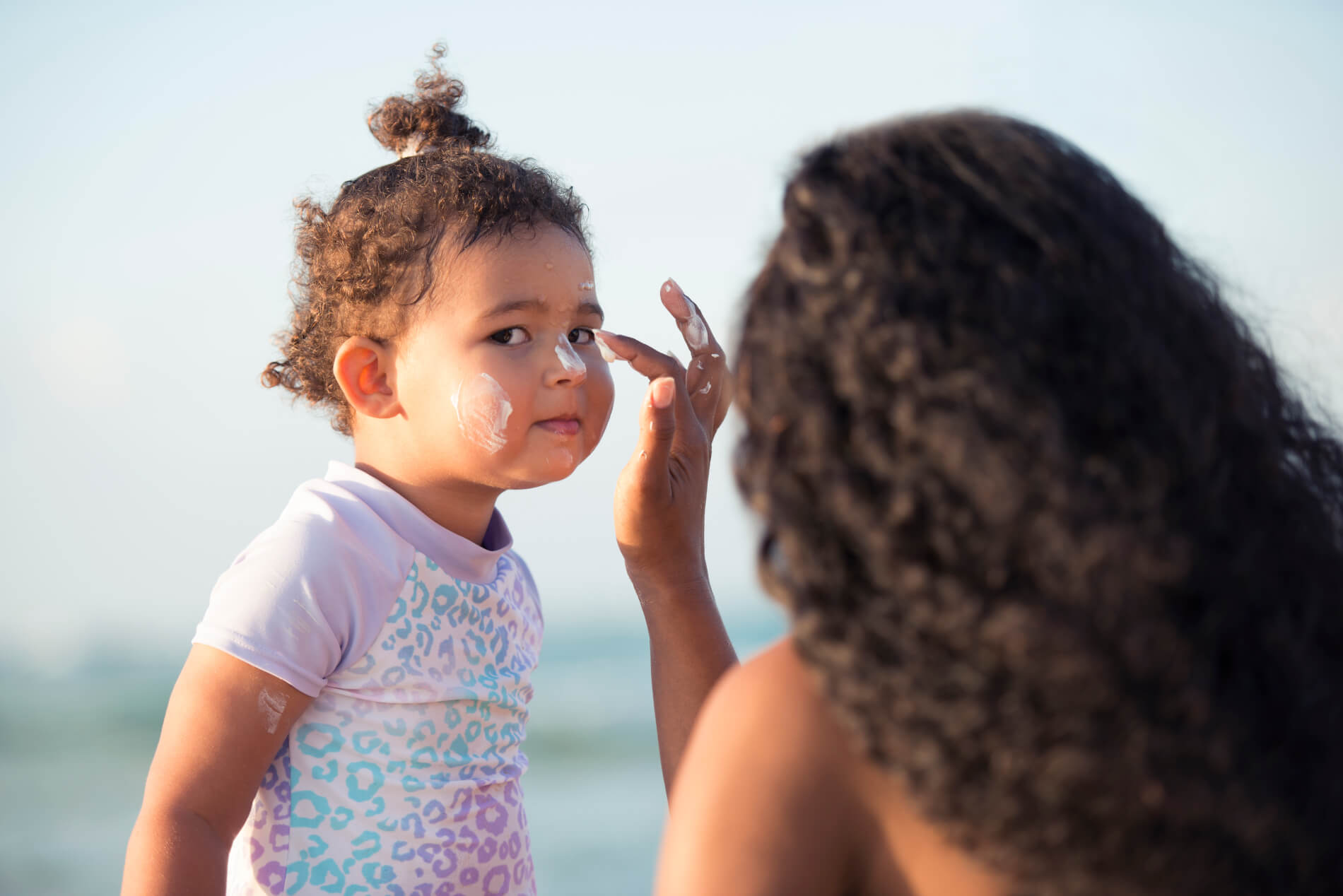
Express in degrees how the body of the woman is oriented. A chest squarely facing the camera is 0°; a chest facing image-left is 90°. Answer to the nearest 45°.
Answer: approximately 135°

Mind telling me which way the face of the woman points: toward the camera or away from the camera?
away from the camera

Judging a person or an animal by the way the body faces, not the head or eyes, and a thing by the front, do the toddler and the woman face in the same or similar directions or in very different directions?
very different directions

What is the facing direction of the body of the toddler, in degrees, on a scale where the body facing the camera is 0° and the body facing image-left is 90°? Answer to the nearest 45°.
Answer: approximately 315°

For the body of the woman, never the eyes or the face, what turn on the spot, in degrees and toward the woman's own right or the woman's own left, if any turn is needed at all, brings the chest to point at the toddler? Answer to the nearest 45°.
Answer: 0° — they already face them
